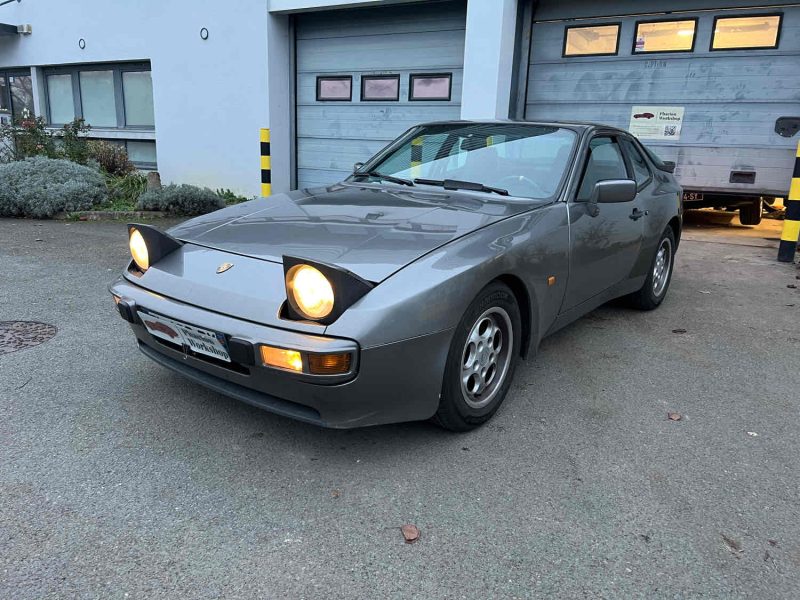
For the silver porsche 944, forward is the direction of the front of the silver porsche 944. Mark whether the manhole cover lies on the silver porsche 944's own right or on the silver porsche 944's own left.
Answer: on the silver porsche 944's own right

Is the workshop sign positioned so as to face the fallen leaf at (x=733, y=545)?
yes

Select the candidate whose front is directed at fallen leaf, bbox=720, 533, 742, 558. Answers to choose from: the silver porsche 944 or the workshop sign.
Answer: the workshop sign

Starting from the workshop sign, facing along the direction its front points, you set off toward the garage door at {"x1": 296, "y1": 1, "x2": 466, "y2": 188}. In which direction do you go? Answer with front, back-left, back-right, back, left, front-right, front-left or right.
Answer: right

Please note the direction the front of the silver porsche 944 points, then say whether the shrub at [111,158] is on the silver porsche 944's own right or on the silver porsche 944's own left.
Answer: on the silver porsche 944's own right

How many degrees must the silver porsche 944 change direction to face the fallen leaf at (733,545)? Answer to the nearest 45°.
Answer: approximately 90° to its left

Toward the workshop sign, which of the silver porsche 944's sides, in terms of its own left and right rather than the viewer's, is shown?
back

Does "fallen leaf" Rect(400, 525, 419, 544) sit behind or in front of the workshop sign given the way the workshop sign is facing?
in front

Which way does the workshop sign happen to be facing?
toward the camera

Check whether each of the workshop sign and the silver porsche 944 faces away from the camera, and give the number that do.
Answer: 0

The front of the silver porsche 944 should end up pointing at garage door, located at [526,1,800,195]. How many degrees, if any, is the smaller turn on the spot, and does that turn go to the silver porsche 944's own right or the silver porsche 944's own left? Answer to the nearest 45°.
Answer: approximately 180°

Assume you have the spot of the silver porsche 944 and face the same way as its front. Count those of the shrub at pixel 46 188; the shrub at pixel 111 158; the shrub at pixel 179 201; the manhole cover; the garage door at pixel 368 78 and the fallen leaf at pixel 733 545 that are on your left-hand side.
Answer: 1

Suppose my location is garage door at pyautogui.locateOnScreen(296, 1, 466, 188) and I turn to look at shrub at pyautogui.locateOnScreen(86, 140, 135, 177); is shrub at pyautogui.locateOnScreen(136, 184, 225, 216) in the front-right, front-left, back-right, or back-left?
front-left

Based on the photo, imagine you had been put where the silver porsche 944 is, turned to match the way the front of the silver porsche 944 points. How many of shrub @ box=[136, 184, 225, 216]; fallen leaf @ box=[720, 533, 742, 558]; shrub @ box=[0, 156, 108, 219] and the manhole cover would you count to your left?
1

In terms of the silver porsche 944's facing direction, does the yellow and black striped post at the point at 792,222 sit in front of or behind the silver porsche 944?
behind

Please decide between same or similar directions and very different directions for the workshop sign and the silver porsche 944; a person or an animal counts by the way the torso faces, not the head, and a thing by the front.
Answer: same or similar directions
